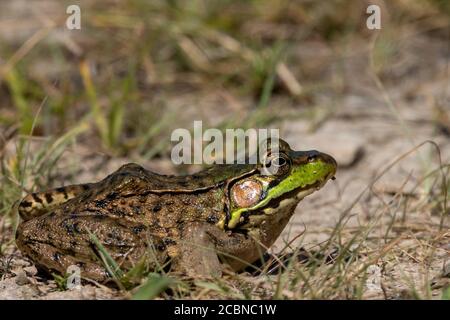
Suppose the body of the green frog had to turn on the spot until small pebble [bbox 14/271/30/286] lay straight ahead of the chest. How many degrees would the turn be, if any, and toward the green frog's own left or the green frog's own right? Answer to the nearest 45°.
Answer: approximately 180°

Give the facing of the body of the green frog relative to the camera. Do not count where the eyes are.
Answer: to the viewer's right

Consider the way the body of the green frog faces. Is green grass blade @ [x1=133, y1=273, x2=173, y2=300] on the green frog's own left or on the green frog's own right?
on the green frog's own right

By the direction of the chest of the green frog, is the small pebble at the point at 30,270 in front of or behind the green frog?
behind
